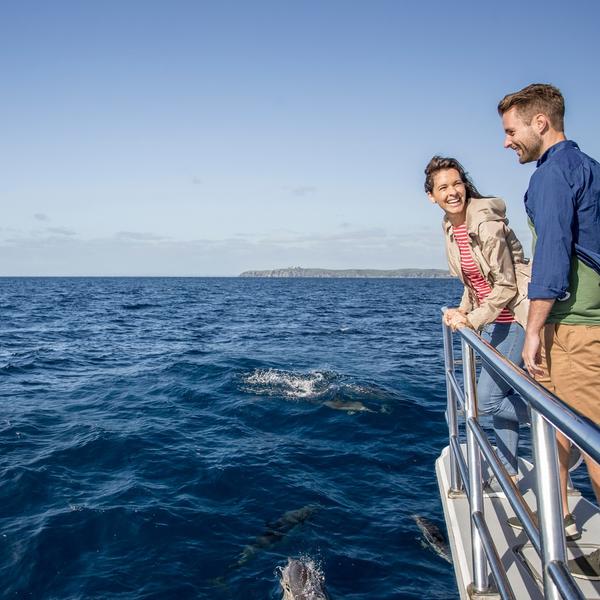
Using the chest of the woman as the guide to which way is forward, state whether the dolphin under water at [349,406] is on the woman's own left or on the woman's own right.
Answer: on the woman's own right

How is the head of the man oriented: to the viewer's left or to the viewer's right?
to the viewer's left
